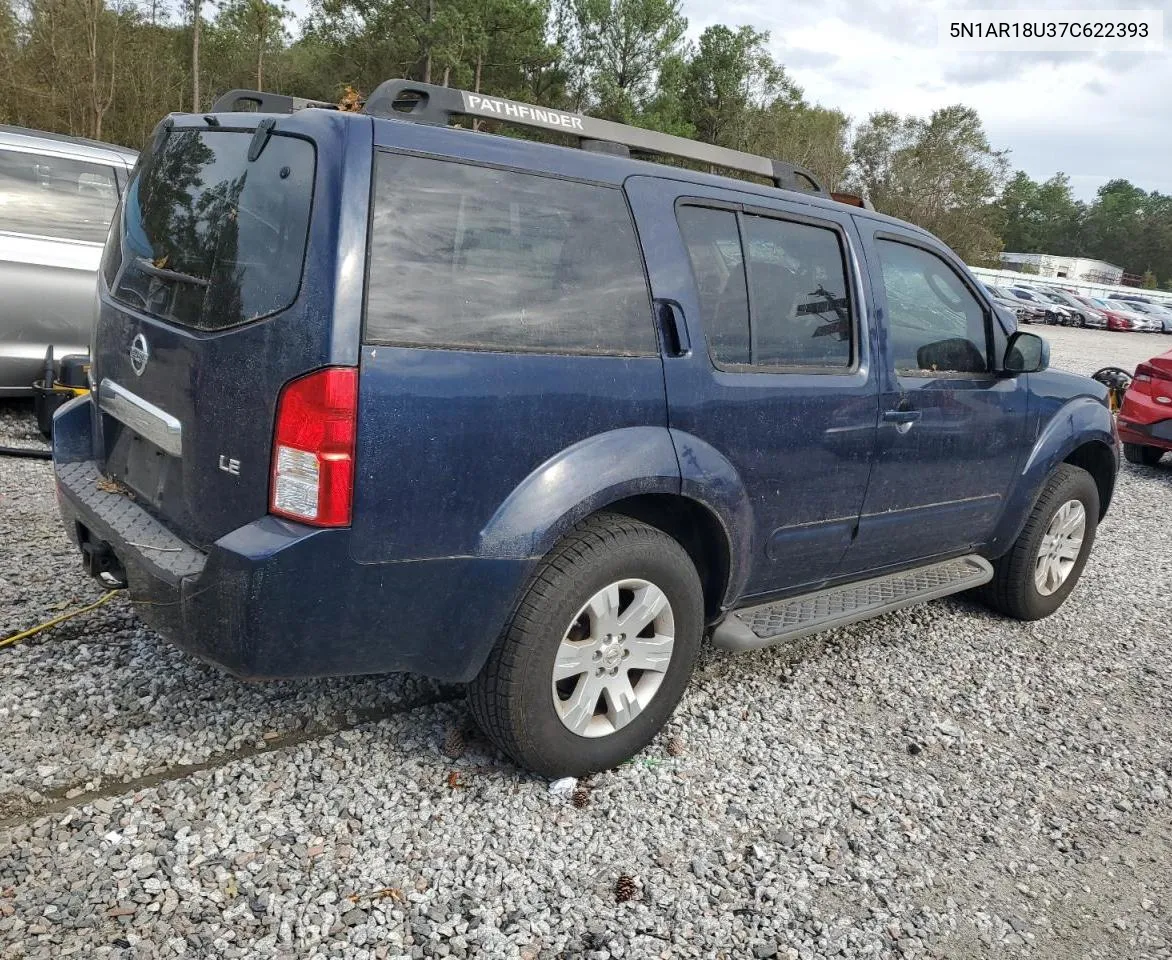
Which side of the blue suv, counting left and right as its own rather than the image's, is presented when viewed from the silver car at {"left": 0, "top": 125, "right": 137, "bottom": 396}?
left

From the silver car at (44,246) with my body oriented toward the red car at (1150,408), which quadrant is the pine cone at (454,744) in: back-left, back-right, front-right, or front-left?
front-right

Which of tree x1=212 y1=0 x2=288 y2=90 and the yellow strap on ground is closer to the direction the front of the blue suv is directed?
the tree

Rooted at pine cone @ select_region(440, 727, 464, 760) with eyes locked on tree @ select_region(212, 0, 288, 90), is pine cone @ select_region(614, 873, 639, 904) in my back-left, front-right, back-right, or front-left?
back-right

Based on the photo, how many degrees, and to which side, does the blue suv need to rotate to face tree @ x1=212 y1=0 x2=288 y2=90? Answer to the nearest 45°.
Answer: approximately 45° to its left

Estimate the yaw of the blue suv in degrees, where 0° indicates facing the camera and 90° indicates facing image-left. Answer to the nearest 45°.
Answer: approximately 225°

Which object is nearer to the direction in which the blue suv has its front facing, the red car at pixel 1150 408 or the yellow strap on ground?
the red car

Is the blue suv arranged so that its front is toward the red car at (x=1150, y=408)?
yes

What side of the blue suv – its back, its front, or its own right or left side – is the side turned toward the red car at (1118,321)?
front

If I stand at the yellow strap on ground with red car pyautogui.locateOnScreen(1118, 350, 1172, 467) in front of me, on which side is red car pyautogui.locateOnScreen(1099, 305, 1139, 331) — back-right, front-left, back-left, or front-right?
front-left
